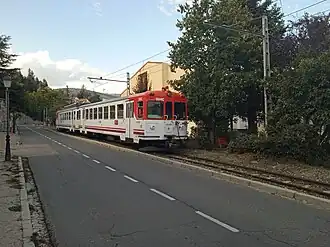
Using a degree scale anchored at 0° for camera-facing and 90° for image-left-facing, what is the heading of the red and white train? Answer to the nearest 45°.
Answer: approximately 315°

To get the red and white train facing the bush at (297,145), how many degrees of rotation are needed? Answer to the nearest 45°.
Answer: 0° — it already faces it

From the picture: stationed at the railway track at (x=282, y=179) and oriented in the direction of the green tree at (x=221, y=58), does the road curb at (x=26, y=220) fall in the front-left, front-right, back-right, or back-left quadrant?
back-left

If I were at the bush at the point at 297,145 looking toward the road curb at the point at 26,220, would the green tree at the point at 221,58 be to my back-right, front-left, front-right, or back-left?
back-right

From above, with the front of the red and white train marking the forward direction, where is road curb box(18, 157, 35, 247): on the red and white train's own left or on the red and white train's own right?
on the red and white train's own right

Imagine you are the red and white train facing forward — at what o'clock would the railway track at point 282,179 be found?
The railway track is roughly at 1 o'clock from the red and white train.
